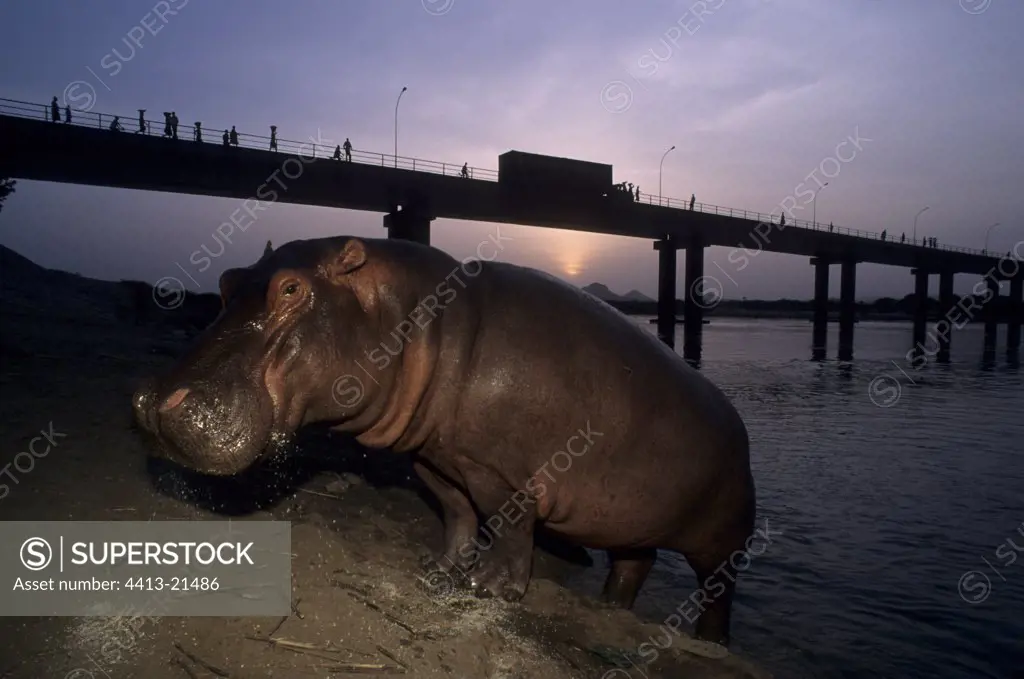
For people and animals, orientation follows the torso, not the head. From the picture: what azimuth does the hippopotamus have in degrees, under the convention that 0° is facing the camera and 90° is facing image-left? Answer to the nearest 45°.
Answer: approximately 90°

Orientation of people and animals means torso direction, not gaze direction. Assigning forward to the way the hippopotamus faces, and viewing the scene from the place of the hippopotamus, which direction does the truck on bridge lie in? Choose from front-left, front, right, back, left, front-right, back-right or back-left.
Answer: right

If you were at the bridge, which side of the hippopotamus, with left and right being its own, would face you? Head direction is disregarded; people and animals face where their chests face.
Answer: right
